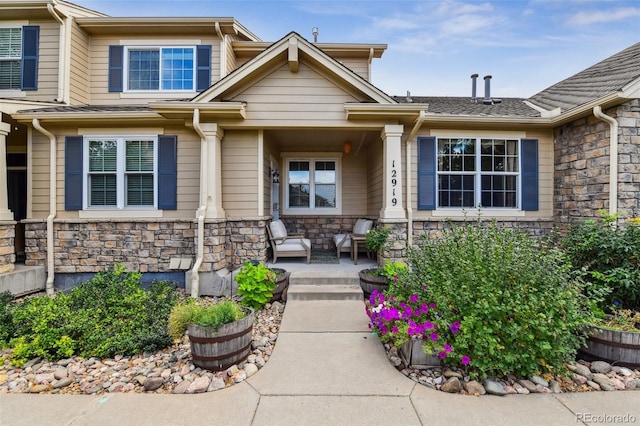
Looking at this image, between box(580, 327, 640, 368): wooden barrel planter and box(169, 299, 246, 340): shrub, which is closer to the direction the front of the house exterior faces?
the shrub

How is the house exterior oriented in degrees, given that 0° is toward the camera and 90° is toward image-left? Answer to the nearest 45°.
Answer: approximately 0°

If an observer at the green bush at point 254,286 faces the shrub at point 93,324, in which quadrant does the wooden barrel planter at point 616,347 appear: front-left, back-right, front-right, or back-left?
back-left
